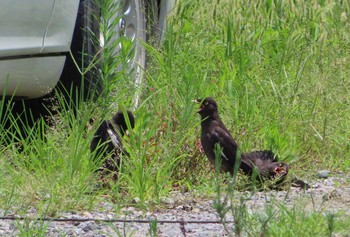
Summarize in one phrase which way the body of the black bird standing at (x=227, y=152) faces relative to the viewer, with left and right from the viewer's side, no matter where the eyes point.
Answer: facing to the left of the viewer

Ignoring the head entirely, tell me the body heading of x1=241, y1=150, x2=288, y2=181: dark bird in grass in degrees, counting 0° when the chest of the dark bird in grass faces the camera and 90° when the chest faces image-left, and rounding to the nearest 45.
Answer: approximately 315°

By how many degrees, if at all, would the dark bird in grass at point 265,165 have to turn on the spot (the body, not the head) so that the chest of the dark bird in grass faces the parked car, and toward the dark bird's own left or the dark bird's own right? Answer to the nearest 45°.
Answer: approximately 135° to the dark bird's own left

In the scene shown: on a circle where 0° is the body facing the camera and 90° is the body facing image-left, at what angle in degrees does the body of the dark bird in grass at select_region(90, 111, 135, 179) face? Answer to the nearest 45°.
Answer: approximately 270°

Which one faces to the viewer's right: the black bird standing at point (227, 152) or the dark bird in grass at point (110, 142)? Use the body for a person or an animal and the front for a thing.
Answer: the dark bird in grass

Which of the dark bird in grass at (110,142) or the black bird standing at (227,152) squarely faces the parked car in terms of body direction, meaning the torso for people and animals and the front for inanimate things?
the black bird standing

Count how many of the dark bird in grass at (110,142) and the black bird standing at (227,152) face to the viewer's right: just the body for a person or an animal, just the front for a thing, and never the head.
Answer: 1

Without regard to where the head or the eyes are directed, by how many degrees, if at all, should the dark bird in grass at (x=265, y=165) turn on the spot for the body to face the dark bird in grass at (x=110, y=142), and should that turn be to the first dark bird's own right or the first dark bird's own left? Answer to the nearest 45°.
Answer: approximately 135° to the first dark bird's own right
